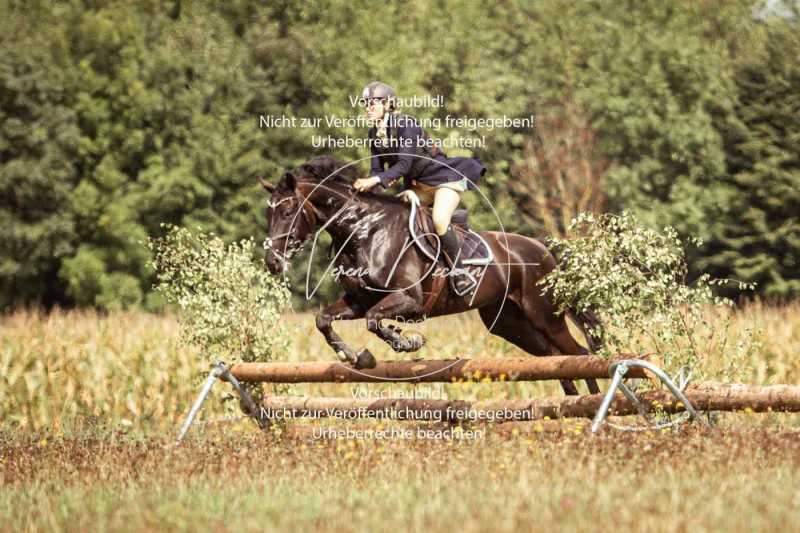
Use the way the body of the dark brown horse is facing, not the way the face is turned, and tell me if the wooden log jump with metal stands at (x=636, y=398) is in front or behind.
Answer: behind

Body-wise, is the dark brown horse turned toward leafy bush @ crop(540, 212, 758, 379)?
no

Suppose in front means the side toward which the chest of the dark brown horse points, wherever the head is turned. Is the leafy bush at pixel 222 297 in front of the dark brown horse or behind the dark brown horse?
in front

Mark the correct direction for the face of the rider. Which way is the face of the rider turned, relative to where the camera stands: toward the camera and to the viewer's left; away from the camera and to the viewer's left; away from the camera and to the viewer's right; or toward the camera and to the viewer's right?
toward the camera and to the viewer's left

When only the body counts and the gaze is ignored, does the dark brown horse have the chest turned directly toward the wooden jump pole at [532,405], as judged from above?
no

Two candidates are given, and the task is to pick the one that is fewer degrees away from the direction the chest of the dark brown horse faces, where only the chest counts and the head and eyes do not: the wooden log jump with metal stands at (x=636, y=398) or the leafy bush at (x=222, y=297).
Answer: the leafy bush

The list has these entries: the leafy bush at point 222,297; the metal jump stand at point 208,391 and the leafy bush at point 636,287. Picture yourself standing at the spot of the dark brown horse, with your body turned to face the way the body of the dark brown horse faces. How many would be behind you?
1

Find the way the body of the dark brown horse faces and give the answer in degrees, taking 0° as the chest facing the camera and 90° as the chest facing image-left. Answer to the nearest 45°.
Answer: approximately 90°
